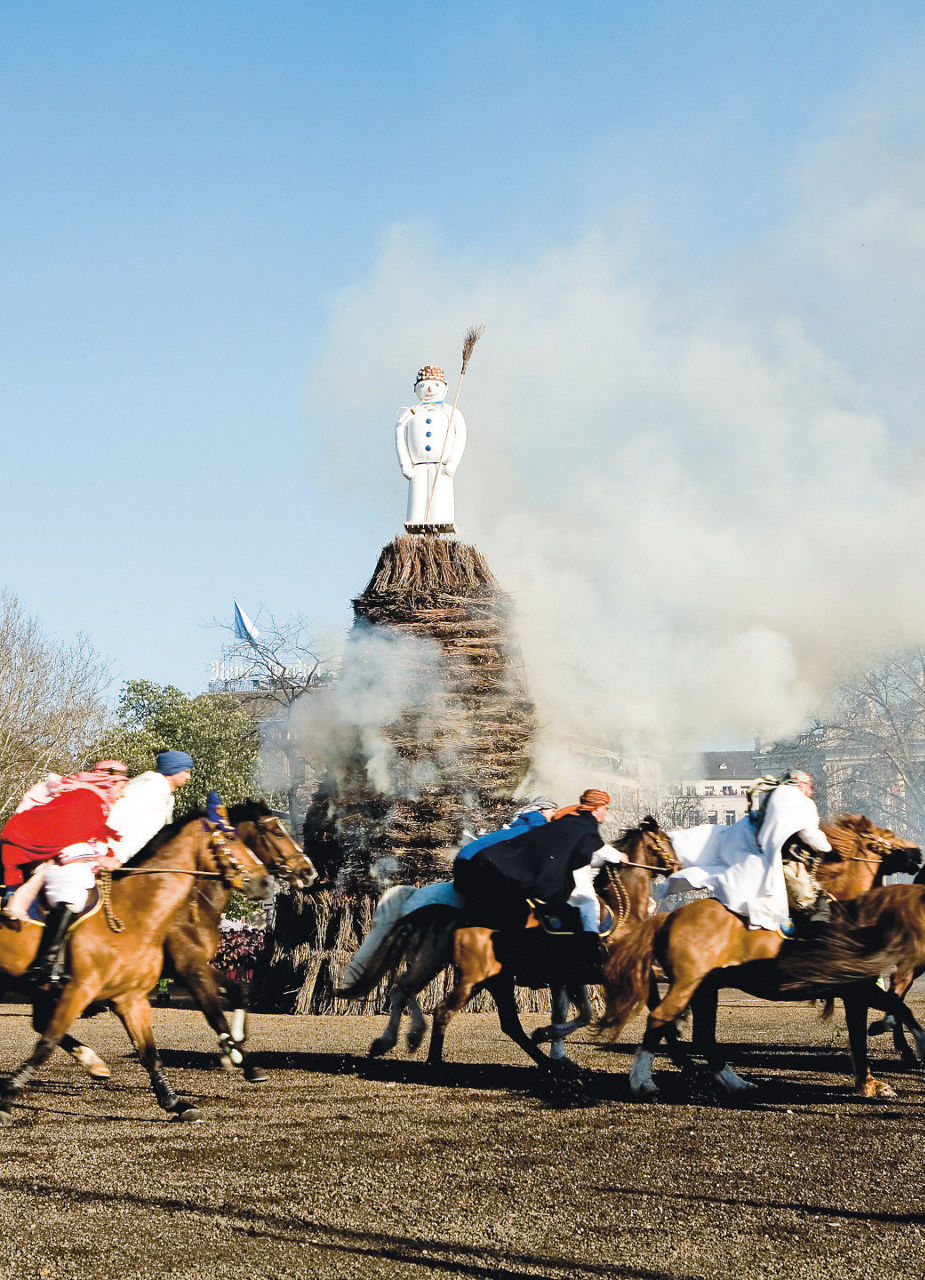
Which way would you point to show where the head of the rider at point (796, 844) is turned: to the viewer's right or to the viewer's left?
to the viewer's right

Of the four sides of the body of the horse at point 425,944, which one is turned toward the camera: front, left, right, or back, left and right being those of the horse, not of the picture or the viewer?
right

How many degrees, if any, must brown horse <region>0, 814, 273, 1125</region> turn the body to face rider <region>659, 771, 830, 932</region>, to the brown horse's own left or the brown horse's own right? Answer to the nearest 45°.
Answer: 0° — it already faces them

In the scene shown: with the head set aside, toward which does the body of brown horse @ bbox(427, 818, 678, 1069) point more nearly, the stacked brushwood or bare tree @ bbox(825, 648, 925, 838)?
the bare tree

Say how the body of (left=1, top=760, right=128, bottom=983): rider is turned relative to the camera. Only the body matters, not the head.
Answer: to the viewer's right

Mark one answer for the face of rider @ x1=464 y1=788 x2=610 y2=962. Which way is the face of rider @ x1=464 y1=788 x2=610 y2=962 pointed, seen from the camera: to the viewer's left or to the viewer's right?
to the viewer's right

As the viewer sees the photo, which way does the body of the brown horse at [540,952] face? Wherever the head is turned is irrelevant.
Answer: to the viewer's right

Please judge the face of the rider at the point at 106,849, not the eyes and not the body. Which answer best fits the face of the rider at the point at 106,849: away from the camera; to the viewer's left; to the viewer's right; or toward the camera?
to the viewer's right

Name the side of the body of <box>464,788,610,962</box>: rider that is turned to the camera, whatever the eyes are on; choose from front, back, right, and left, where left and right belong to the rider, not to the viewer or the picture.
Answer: right

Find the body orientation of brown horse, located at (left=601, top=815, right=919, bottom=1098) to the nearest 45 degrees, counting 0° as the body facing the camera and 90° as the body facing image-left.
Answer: approximately 270°

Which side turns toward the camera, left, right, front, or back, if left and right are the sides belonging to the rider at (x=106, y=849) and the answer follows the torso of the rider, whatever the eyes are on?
right
